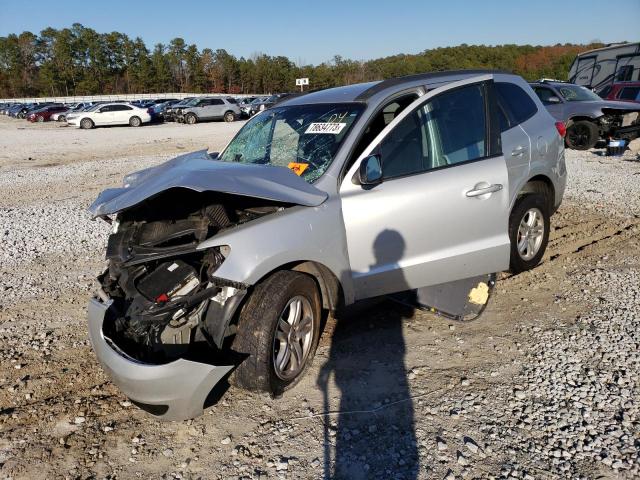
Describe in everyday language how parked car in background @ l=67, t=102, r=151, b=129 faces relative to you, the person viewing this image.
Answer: facing to the left of the viewer

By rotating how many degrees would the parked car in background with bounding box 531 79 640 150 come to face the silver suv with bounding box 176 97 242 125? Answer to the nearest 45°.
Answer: approximately 180°

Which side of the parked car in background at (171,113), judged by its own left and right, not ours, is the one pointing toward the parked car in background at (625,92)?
left

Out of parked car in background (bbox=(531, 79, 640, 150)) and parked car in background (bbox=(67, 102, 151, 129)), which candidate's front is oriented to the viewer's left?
parked car in background (bbox=(67, 102, 151, 129))

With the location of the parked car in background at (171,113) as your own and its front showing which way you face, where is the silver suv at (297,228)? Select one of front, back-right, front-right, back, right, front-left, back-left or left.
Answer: front-left

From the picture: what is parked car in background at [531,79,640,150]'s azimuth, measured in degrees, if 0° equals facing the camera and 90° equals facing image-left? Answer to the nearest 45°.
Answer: approximately 315°

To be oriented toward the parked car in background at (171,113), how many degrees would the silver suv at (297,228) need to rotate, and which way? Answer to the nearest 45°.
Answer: approximately 135° to its right

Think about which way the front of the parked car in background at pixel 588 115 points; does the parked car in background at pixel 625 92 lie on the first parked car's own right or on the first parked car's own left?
on the first parked car's own left

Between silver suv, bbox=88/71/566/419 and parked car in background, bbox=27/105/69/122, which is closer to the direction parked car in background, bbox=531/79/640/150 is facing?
the silver suv

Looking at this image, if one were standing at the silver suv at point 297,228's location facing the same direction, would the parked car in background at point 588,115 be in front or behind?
behind

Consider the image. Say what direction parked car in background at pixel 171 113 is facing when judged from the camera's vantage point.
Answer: facing the viewer and to the left of the viewer
